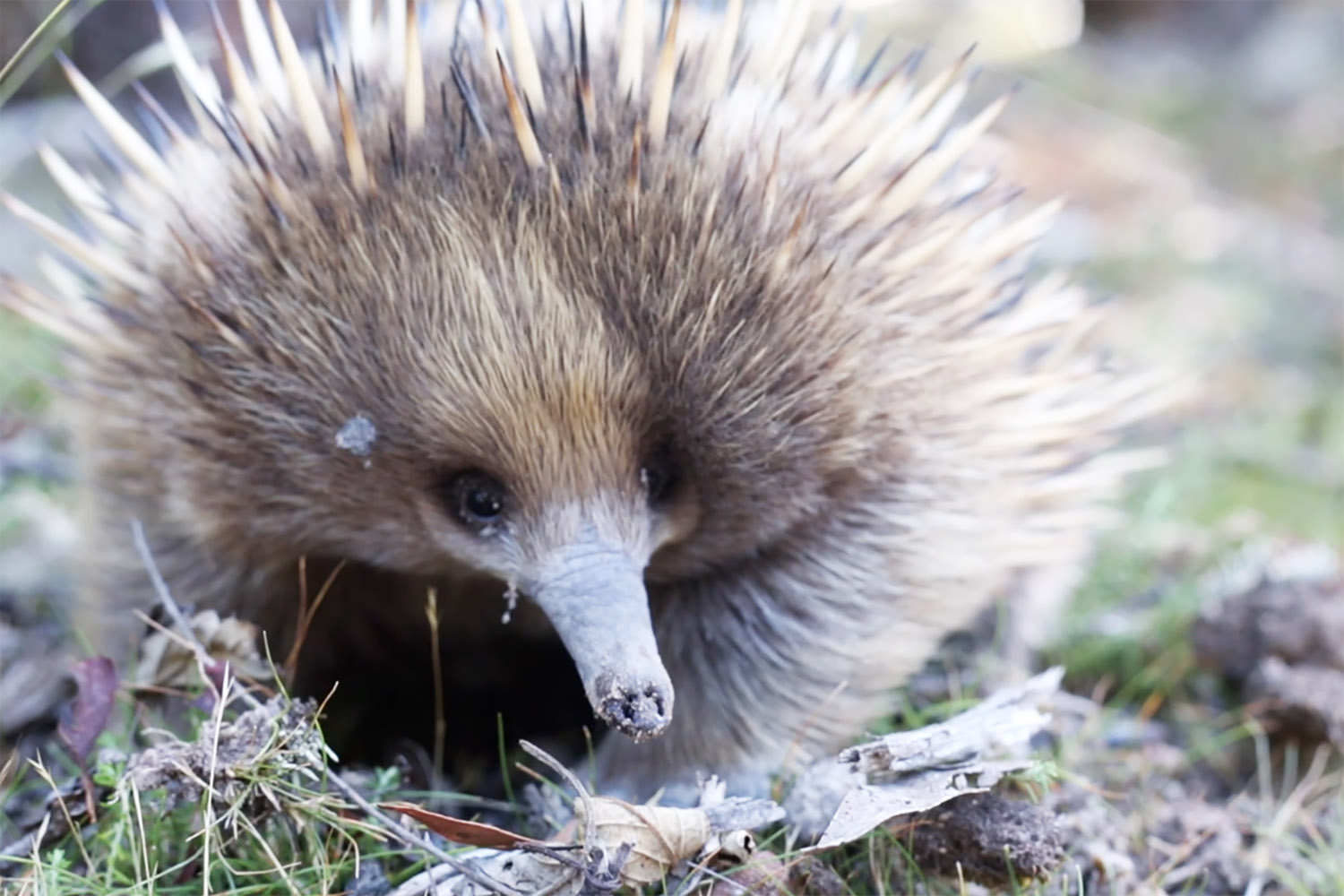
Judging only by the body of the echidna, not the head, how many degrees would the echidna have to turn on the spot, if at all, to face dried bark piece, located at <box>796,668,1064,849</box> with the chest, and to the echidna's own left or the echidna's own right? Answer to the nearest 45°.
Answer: approximately 90° to the echidna's own left

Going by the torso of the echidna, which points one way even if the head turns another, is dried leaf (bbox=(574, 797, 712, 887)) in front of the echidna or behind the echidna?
in front

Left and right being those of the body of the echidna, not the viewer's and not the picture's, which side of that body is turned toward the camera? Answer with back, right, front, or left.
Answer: front

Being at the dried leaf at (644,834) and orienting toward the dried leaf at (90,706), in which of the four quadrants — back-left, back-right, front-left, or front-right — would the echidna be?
front-right

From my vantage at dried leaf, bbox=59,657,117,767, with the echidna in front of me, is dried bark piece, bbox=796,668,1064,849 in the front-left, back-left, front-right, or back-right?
front-right

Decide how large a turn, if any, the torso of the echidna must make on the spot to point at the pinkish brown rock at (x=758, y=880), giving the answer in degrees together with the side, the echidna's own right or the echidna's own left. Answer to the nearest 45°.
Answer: approximately 45° to the echidna's own left
